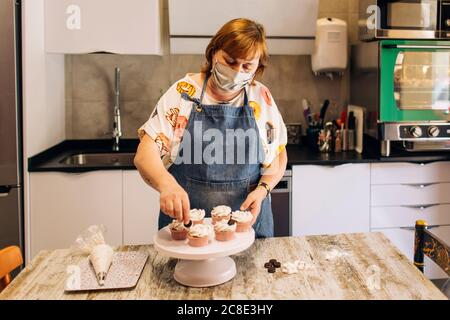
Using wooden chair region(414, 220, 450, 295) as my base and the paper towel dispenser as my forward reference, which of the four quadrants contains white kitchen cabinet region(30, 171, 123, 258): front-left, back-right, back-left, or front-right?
front-left

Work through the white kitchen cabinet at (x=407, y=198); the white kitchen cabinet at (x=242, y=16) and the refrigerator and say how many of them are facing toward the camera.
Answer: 3

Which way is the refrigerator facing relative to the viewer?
toward the camera

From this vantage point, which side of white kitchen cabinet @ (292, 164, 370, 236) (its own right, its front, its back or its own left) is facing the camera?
front

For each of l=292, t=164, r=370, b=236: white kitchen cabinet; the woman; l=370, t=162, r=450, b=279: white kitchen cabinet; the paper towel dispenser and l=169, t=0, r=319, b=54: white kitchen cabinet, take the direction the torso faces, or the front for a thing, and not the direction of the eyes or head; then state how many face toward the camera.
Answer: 5

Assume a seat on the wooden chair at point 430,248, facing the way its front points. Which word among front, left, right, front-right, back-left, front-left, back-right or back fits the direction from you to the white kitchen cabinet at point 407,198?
back-right

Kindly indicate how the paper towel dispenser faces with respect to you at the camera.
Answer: facing the viewer

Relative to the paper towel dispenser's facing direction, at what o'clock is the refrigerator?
The refrigerator is roughly at 2 o'clock from the paper towel dispenser.

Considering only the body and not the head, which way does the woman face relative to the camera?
toward the camera

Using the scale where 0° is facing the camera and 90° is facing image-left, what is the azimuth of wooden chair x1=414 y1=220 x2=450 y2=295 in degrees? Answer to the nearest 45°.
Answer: approximately 45°

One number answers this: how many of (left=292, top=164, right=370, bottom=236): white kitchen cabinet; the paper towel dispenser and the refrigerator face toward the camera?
3

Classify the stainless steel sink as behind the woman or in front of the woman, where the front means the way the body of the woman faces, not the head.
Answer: behind
